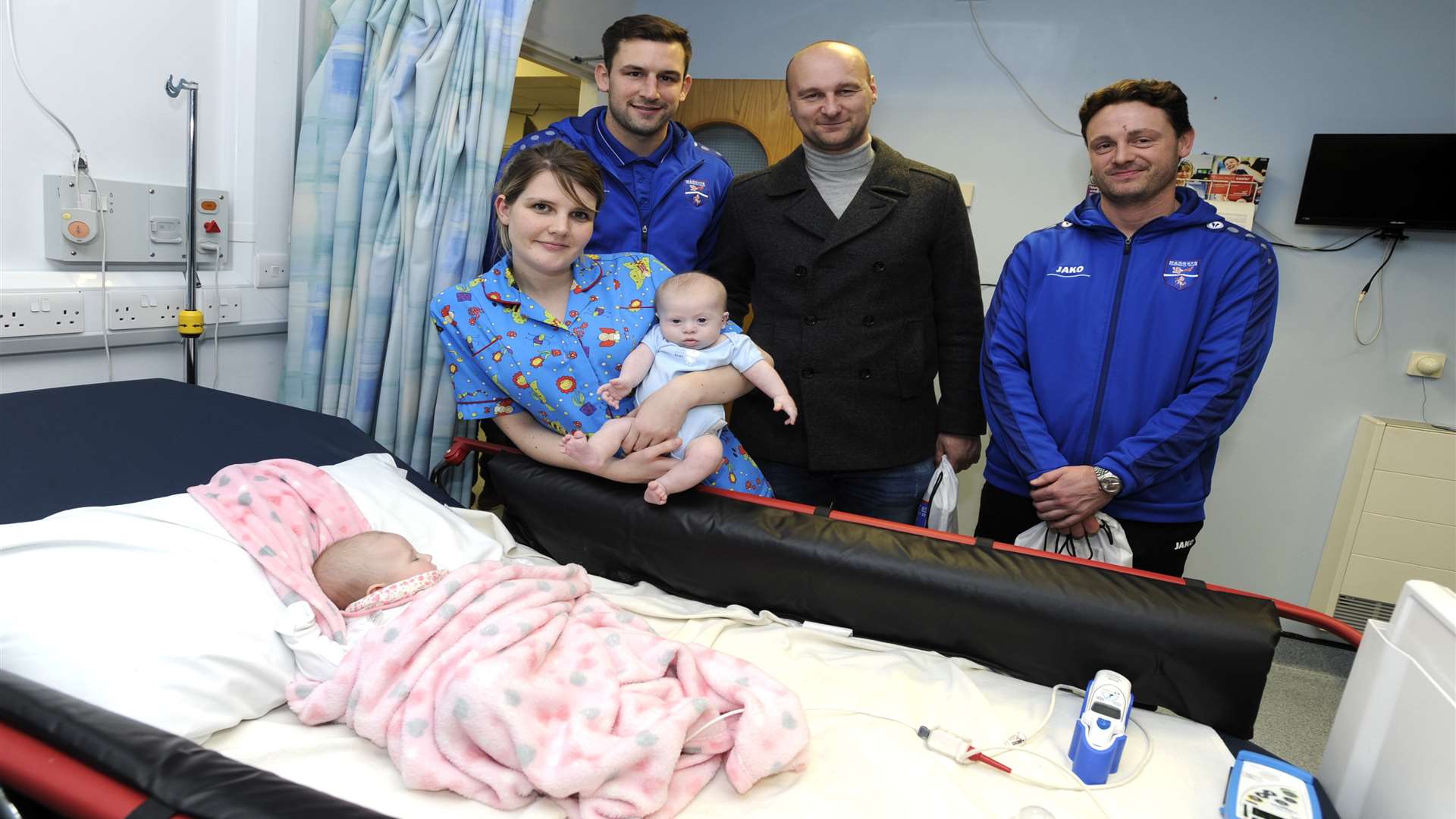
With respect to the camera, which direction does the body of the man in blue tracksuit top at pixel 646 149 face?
toward the camera

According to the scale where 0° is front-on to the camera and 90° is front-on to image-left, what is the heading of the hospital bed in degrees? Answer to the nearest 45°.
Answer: approximately 315°

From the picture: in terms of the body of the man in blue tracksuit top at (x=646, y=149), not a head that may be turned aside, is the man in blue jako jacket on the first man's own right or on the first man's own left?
on the first man's own left

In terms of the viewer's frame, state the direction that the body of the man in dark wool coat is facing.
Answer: toward the camera

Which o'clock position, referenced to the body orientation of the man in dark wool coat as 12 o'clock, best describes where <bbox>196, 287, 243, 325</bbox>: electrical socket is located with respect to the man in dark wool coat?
The electrical socket is roughly at 3 o'clock from the man in dark wool coat.

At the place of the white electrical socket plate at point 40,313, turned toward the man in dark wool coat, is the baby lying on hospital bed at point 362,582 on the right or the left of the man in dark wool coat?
right

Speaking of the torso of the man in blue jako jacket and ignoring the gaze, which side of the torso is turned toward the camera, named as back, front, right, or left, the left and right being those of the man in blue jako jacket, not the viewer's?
front

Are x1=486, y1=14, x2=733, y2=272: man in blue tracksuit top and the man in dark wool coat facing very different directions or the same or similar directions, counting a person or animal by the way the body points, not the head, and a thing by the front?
same or similar directions

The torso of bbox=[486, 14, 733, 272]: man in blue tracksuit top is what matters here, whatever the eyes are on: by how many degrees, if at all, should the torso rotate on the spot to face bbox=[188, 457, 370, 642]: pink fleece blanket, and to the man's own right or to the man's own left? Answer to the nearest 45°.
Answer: approximately 45° to the man's own right

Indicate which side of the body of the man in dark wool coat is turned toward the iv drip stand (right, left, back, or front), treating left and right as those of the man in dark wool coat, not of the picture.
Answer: right

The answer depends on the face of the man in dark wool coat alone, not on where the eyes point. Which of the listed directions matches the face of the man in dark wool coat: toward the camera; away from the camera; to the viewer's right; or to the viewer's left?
toward the camera

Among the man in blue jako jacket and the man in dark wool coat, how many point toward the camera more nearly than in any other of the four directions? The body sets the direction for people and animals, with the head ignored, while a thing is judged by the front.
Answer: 2

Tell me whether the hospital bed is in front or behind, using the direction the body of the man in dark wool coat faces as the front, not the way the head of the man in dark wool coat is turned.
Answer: in front

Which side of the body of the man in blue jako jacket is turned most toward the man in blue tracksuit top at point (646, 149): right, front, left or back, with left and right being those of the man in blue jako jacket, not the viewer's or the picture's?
right

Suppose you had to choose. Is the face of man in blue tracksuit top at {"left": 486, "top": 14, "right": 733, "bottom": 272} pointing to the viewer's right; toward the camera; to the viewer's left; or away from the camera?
toward the camera

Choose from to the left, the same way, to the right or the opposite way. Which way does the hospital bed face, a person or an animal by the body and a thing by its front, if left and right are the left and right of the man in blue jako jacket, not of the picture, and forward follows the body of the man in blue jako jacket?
to the left
